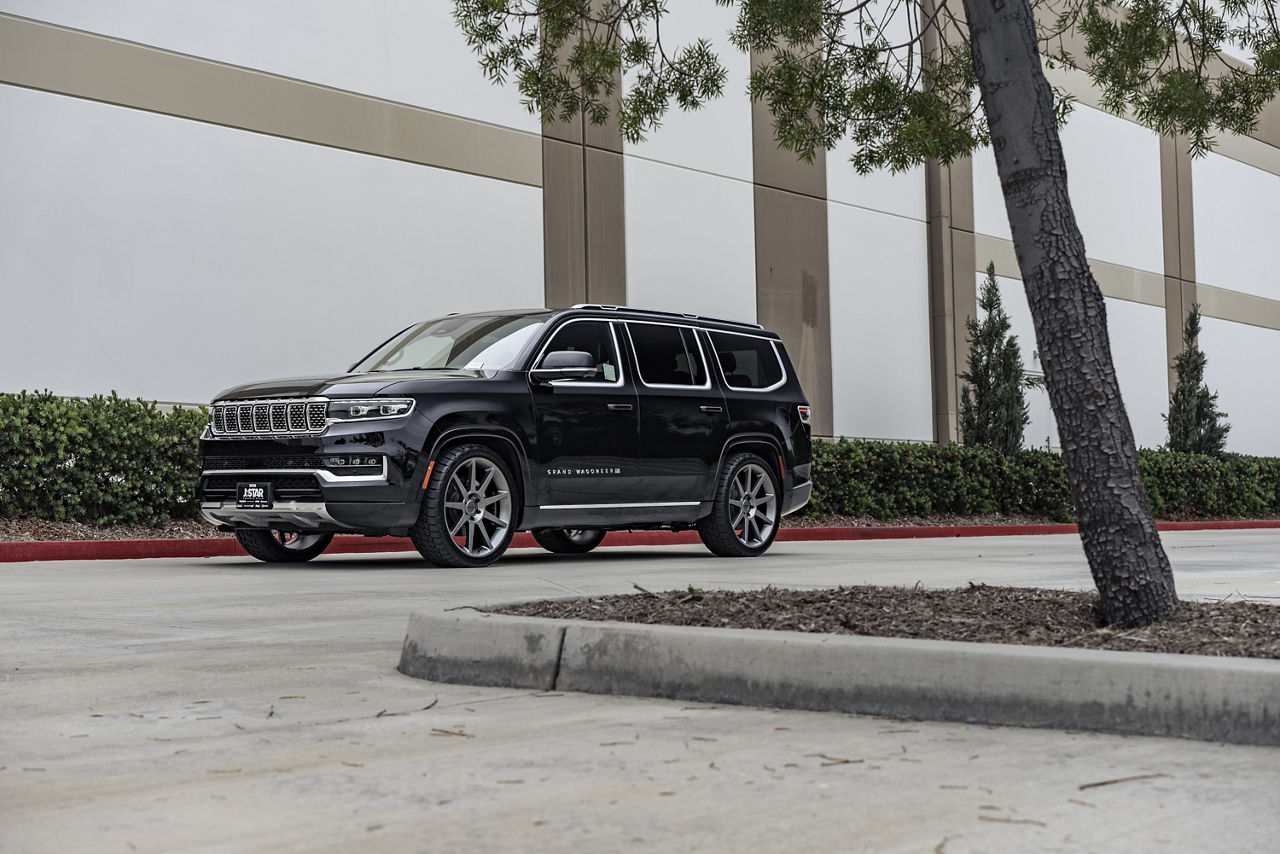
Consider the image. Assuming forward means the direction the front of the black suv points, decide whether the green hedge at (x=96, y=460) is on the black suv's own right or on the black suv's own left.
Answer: on the black suv's own right

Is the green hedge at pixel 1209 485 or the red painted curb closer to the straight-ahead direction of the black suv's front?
the red painted curb

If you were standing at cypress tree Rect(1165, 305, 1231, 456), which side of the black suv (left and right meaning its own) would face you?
back

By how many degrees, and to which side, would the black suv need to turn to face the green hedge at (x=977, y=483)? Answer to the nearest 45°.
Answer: approximately 180°

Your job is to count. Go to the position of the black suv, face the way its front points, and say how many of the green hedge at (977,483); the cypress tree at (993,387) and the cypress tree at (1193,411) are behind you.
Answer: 3

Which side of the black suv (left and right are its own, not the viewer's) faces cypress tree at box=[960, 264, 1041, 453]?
back

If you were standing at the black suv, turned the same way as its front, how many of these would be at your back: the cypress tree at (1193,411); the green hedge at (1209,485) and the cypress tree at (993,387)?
3

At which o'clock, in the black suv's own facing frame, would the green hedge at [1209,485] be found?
The green hedge is roughly at 6 o'clock from the black suv.

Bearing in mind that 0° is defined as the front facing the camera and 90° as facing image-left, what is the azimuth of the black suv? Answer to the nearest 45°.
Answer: approximately 45°
